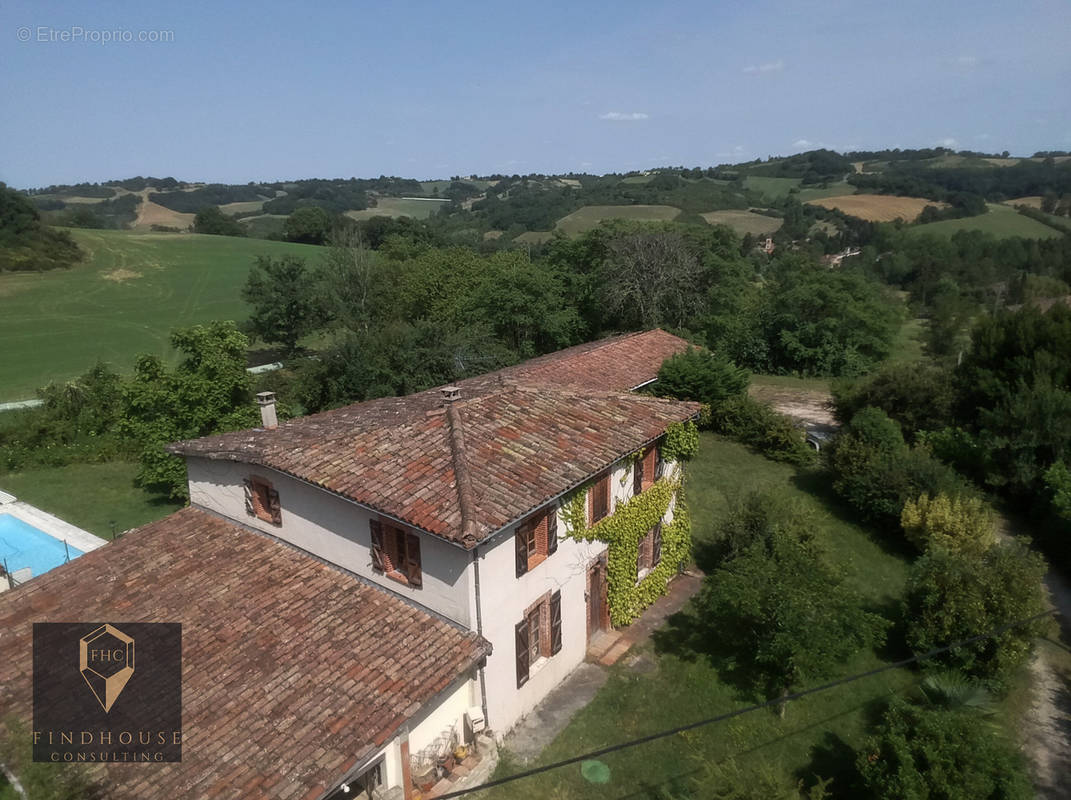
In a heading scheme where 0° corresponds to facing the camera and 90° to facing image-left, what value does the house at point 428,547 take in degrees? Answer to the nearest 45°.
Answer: approximately 315°

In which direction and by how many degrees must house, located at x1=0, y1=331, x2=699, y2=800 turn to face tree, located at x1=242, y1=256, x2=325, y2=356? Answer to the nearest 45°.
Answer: approximately 135° to its left

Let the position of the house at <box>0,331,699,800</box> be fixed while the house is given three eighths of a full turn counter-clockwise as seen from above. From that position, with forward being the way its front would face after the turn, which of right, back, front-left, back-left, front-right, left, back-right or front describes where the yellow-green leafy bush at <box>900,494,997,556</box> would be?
right

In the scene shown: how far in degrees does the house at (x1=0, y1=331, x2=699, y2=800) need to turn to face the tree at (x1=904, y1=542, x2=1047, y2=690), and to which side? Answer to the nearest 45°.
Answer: approximately 45° to its left

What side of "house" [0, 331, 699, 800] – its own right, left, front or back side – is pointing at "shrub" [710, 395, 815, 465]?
left

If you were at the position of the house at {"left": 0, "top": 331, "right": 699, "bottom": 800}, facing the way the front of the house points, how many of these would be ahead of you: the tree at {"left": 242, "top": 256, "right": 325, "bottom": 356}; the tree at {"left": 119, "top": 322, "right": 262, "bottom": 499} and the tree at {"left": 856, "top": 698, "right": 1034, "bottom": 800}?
1

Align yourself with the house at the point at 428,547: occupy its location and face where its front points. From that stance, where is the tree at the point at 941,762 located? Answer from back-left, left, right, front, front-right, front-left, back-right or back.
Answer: front

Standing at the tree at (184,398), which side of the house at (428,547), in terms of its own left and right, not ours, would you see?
back

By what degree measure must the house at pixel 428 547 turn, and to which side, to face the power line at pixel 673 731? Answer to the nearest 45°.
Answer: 0° — it already faces it
